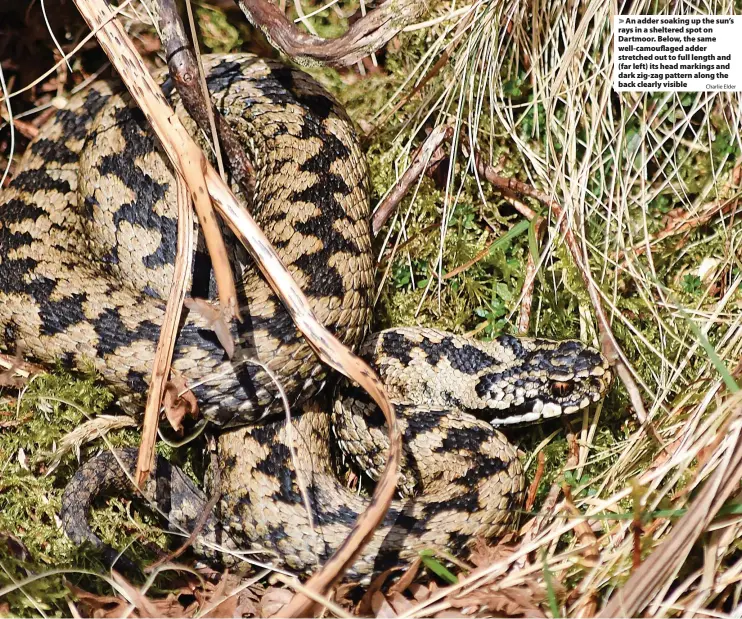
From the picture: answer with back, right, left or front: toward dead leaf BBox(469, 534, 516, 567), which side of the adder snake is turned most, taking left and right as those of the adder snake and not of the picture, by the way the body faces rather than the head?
right

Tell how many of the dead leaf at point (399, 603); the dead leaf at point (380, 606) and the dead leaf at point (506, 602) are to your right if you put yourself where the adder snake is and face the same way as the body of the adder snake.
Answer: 3

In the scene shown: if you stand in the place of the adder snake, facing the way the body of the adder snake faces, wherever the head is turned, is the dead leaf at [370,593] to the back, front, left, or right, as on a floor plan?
right

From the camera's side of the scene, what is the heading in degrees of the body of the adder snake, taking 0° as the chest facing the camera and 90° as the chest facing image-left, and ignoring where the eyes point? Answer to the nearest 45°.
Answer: approximately 270°

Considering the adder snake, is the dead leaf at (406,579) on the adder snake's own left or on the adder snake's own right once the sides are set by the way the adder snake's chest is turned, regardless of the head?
on the adder snake's own right

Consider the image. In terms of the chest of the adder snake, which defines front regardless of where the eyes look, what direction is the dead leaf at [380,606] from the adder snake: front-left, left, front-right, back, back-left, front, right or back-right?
right

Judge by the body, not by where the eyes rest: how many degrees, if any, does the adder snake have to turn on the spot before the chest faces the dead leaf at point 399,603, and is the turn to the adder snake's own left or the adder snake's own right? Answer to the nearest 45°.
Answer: approximately 90° to the adder snake's own right
